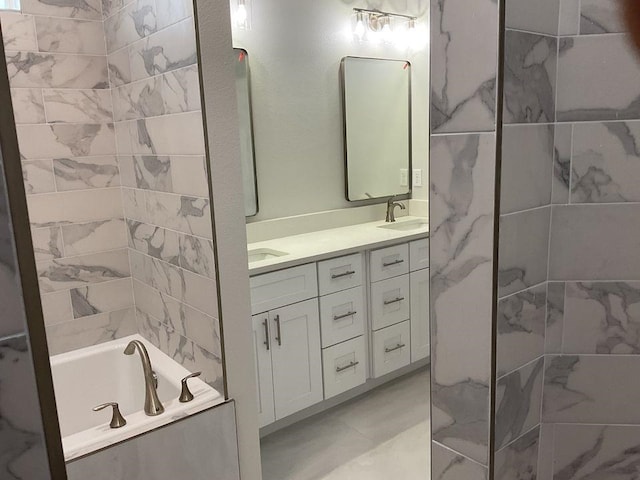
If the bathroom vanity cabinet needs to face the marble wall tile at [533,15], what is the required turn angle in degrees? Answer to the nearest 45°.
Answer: approximately 45° to its right

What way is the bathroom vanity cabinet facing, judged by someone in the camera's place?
facing the viewer and to the right of the viewer

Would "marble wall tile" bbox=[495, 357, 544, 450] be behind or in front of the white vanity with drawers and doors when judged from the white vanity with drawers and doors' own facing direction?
in front

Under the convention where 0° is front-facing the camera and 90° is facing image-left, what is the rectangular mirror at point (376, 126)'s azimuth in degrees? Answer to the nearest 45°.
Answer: approximately 315°

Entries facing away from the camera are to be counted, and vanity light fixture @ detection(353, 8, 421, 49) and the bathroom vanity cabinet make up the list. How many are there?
0

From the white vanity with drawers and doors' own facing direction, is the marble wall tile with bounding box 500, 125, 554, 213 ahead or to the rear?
ahead

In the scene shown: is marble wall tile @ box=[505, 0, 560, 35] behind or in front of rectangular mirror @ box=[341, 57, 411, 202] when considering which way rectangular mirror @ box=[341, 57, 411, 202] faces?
in front

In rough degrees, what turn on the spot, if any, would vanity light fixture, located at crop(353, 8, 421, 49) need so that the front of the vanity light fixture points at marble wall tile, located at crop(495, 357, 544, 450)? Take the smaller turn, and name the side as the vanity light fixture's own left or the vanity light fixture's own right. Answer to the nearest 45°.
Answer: approximately 45° to the vanity light fixture's own right
